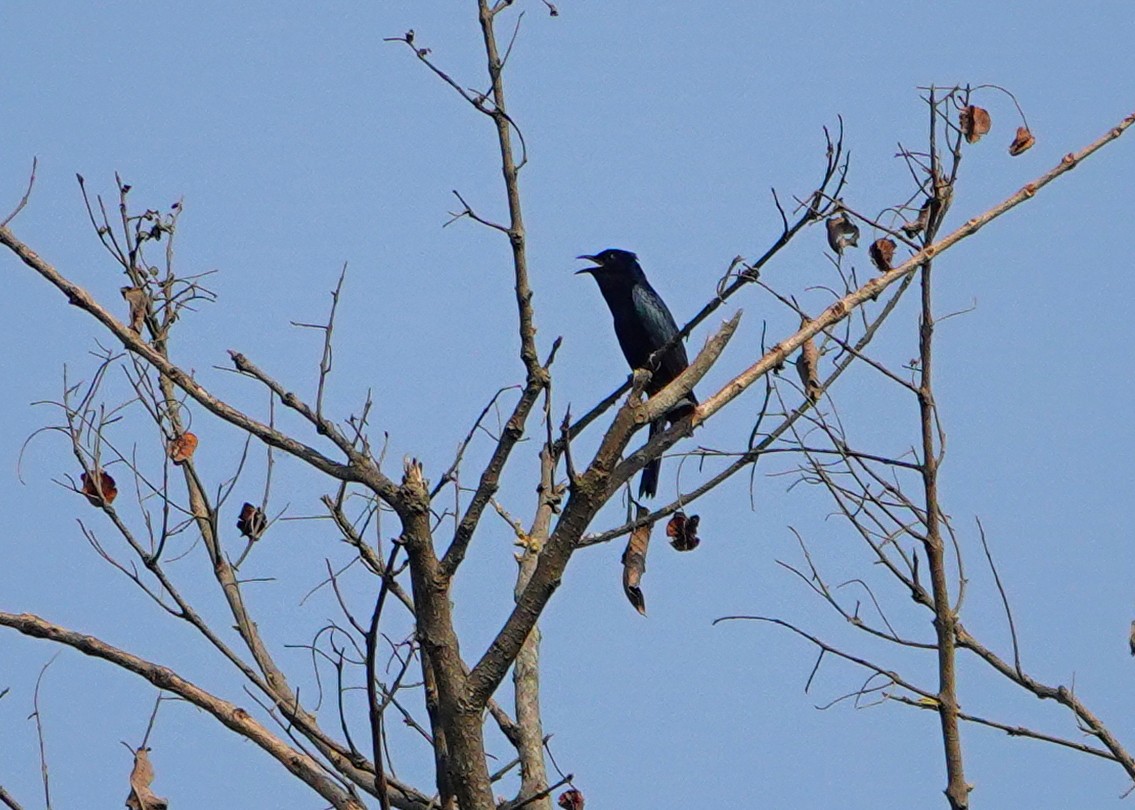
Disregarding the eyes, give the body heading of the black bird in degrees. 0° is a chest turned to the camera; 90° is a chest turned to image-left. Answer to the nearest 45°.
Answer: approximately 90°
